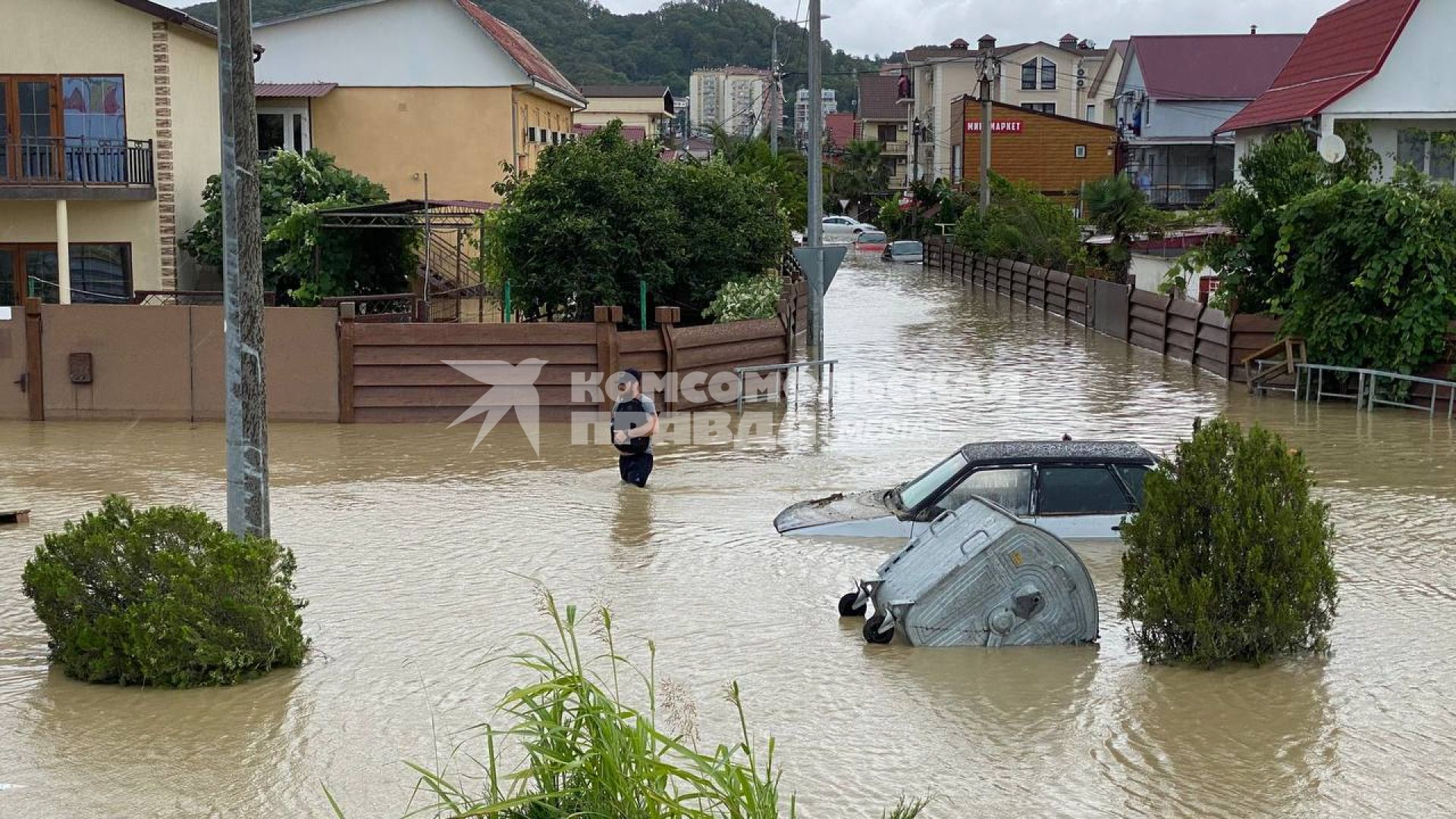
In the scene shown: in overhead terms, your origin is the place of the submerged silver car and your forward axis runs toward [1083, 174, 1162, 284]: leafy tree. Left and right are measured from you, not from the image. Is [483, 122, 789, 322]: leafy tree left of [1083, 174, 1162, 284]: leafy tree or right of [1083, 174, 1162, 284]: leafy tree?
left

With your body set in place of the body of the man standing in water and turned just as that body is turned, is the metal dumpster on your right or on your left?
on your left

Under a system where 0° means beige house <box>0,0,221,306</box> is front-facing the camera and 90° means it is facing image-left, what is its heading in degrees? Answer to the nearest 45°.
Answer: approximately 0°

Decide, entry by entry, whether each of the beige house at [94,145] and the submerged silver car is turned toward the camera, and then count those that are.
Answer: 1

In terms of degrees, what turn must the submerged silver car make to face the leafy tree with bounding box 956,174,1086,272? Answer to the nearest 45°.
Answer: approximately 90° to its right

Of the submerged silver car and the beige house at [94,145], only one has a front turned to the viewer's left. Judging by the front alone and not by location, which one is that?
the submerged silver car

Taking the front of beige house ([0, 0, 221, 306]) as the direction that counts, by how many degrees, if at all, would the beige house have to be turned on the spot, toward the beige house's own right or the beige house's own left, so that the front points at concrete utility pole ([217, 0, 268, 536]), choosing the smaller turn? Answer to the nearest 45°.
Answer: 0° — it already faces it

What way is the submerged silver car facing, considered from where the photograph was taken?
facing to the left of the viewer

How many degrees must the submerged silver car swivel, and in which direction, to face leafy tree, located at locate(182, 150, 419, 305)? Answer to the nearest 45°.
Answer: approximately 45° to its right
